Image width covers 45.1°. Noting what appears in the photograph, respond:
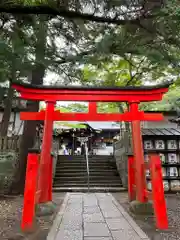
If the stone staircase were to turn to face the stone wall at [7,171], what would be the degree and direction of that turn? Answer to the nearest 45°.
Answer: approximately 45° to its right

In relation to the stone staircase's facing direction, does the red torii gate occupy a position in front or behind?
in front

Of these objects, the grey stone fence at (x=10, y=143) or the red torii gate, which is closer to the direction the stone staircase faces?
the red torii gate

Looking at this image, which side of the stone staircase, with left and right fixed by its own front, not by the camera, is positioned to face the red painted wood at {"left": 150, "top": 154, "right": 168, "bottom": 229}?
front

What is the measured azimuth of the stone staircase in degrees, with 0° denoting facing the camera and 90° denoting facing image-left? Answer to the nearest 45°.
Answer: approximately 0°

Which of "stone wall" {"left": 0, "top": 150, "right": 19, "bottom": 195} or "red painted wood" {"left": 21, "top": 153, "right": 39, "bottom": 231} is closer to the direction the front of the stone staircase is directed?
the red painted wood

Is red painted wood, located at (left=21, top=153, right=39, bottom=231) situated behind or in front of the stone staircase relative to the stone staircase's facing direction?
in front
